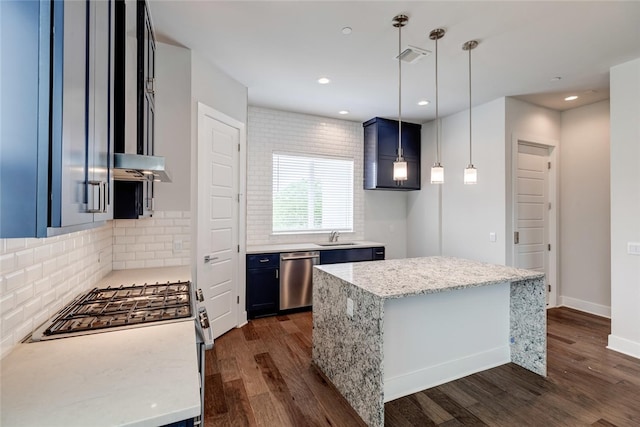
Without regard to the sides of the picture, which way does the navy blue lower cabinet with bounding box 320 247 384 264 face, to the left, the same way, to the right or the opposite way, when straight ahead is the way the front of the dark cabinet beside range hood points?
to the right

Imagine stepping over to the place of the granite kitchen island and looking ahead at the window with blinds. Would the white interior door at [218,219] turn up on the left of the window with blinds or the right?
left

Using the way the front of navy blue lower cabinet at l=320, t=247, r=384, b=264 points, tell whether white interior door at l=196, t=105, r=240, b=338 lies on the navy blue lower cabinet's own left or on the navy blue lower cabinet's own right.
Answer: on the navy blue lower cabinet's own right

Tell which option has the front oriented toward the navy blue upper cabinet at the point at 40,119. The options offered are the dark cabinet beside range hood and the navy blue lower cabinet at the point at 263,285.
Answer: the navy blue lower cabinet

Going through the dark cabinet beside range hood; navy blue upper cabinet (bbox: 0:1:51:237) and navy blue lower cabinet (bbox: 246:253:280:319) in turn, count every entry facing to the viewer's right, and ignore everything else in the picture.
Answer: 2

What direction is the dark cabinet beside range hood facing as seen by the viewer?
to the viewer's right

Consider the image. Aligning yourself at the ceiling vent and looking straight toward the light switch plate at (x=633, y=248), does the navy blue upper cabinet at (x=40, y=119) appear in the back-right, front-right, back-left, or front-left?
back-right

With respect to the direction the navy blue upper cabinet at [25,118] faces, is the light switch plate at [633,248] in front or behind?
in front

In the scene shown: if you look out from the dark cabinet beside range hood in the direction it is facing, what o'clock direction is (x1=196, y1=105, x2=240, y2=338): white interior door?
The white interior door is roughly at 10 o'clock from the dark cabinet beside range hood.

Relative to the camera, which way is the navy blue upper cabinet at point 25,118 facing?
to the viewer's right

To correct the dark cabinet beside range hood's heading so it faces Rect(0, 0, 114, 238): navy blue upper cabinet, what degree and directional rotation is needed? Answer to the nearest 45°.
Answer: approximately 90° to its right

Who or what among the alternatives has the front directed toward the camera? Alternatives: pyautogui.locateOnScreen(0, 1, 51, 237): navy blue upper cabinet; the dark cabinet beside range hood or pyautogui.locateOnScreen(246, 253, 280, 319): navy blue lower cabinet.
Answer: the navy blue lower cabinet

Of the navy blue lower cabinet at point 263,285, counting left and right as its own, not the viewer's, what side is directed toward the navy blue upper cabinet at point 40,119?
front

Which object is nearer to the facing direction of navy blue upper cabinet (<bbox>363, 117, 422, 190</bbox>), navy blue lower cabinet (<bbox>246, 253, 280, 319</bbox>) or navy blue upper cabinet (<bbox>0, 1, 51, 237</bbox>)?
the navy blue upper cabinet
